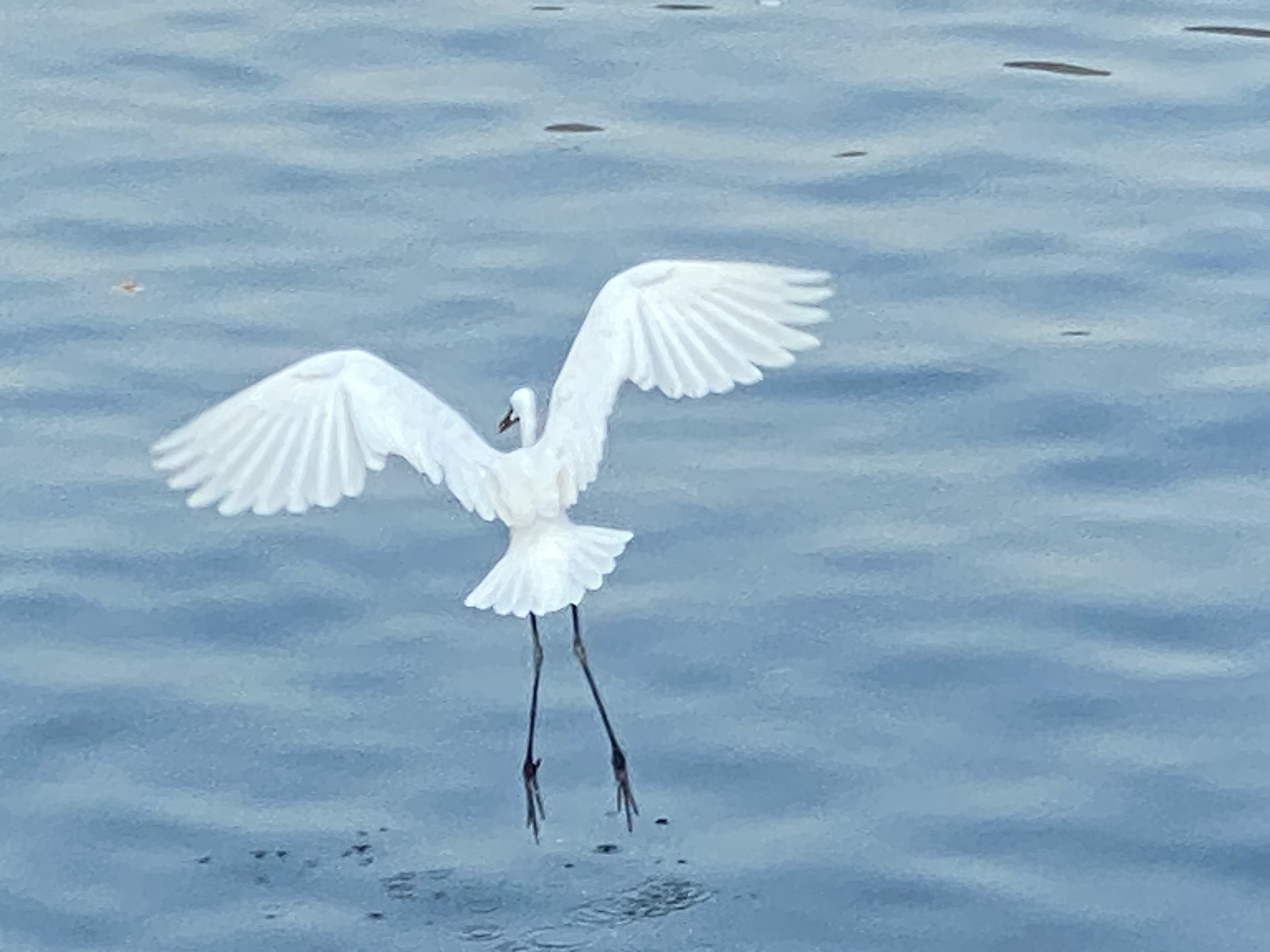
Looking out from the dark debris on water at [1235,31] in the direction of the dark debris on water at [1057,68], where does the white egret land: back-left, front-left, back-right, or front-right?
front-left

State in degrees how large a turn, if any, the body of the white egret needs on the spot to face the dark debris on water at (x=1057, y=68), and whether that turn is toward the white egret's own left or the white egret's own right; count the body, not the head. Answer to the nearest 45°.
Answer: approximately 45° to the white egret's own right

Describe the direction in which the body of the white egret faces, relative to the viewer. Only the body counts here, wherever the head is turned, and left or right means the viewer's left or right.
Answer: facing away from the viewer

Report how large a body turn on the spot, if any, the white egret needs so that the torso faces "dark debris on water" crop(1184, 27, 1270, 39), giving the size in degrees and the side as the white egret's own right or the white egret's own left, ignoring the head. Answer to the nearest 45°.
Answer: approximately 45° to the white egret's own right

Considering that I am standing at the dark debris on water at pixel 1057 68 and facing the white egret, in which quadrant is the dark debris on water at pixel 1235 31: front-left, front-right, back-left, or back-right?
back-left

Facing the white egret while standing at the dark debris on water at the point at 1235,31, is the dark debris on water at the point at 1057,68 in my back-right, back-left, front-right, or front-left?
front-right

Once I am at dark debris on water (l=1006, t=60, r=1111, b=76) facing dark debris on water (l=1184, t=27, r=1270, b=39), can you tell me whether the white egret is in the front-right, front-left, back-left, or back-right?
back-right
